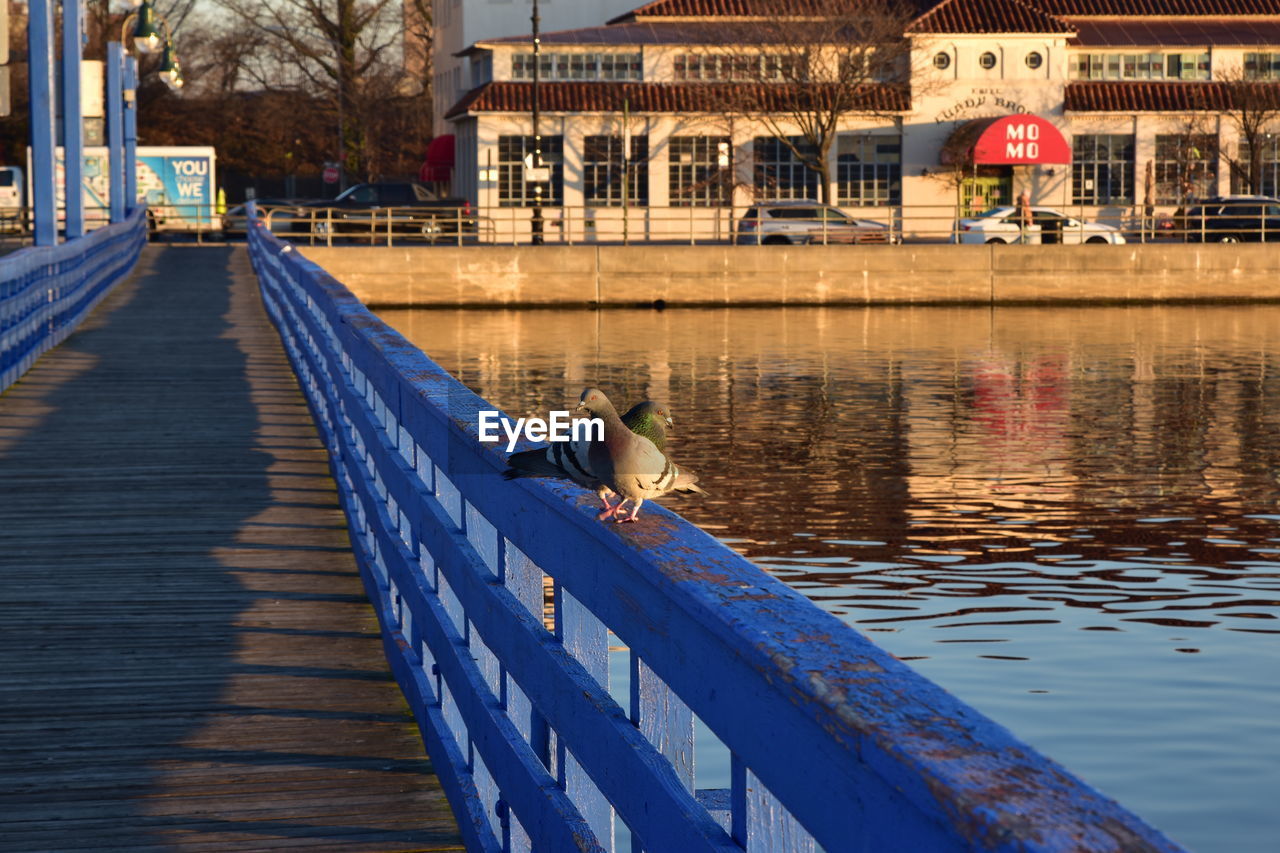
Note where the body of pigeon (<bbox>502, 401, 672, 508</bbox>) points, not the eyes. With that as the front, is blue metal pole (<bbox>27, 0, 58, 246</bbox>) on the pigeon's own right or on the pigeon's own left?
on the pigeon's own left

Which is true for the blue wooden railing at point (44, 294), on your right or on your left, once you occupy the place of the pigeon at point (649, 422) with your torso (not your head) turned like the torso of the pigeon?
on your left

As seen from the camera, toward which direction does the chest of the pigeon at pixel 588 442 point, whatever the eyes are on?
to the viewer's right
